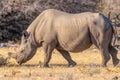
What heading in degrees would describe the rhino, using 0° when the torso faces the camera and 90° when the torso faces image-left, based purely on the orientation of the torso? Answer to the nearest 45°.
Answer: approximately 90°
